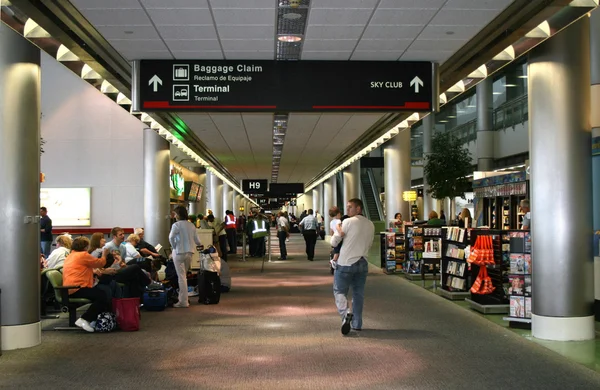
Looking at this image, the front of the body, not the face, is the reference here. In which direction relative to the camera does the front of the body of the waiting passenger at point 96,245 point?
to the viewer's right

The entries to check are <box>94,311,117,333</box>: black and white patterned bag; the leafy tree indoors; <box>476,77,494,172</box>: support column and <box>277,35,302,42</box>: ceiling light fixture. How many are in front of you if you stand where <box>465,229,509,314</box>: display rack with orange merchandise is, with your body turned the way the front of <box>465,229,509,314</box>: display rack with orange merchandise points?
2

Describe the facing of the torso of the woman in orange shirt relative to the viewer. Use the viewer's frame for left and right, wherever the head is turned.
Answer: facing to the right of the viewer
